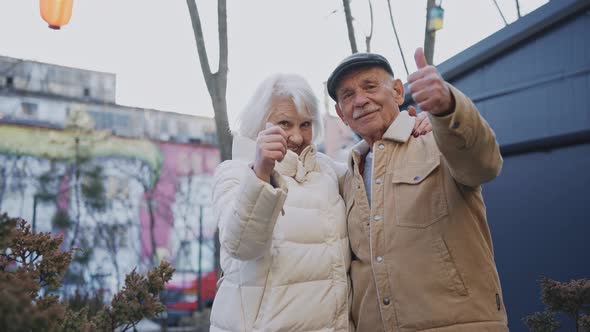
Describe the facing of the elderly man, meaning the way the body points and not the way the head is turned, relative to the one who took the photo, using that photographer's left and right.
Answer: facing the viewer and to the left of the viewer

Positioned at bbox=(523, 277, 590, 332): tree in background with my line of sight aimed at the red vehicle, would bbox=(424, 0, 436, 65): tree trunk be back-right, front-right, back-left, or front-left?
front-right

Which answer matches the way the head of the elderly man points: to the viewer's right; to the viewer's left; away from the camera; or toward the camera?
toward the camera

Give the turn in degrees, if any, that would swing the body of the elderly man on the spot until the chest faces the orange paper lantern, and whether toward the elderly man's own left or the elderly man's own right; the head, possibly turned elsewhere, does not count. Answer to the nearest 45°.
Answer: approximately 90° to the elderly man's own right

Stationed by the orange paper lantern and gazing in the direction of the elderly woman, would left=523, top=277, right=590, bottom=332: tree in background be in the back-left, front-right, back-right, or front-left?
front-left
